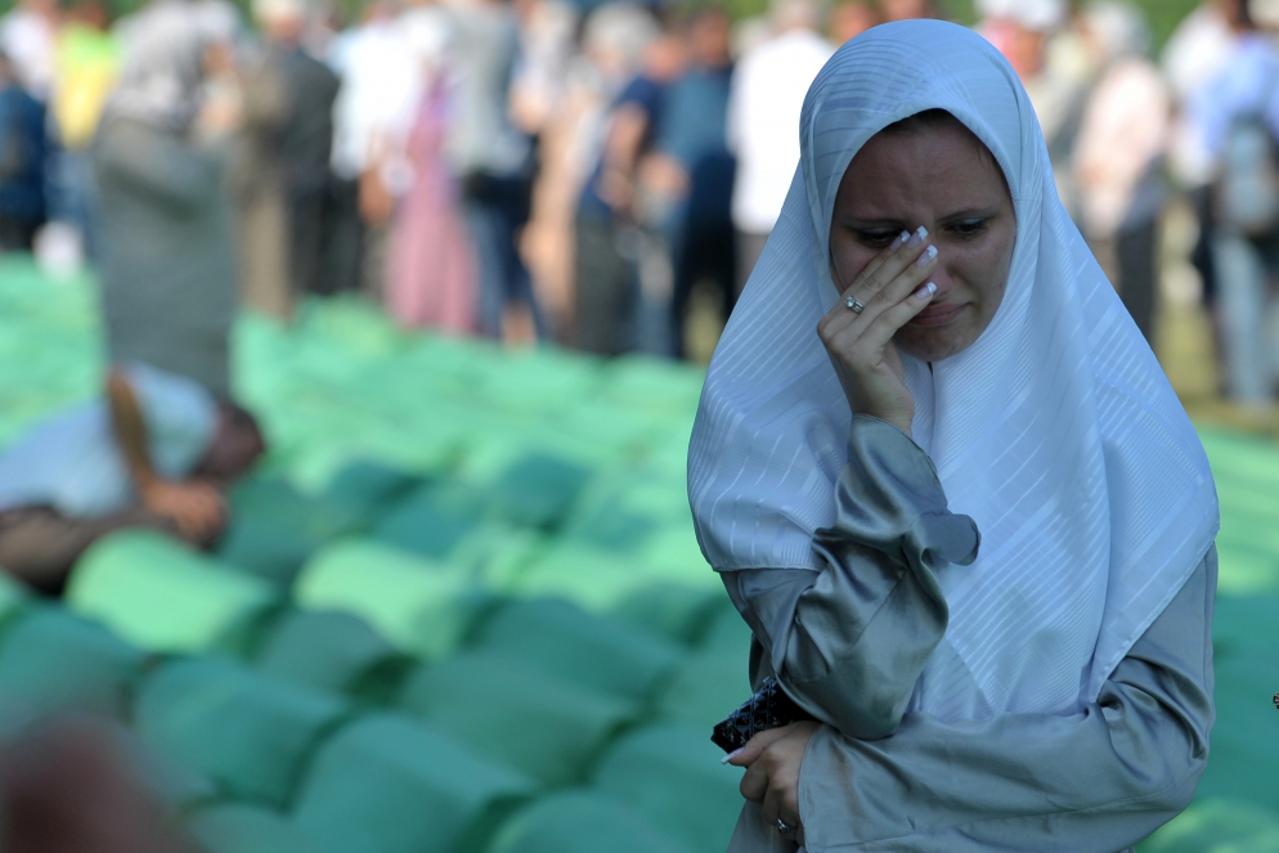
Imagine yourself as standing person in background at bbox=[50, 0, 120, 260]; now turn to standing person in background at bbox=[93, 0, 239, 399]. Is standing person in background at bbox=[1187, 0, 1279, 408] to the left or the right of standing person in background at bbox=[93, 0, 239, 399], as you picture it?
left

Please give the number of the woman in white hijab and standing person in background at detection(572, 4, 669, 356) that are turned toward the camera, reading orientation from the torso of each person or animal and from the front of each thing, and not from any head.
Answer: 1

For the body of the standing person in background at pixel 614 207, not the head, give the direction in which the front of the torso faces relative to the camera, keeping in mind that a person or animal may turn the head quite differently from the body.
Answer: to the viewer's left

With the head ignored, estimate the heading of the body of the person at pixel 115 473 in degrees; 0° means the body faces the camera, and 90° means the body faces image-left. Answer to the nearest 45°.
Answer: approximately 270°

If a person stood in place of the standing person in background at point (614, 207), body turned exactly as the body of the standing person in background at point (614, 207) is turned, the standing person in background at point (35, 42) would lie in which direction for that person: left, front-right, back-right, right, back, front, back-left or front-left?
front-right

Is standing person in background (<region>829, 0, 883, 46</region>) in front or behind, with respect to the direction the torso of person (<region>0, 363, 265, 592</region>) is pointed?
in front

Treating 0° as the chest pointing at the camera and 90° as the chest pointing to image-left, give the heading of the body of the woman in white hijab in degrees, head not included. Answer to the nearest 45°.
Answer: approximately 0°

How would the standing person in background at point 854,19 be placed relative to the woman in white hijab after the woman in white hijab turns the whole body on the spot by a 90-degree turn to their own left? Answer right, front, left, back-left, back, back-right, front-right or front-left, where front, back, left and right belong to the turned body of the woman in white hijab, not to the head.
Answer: left

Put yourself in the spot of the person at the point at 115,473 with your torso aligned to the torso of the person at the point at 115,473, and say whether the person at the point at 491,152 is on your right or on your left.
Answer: on your left
